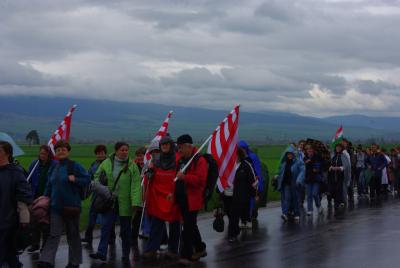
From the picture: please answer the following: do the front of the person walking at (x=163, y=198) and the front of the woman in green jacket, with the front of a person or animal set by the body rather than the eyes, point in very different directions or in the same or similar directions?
same or similar directions

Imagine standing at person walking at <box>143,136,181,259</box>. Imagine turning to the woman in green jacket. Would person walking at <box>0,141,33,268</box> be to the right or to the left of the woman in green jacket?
left

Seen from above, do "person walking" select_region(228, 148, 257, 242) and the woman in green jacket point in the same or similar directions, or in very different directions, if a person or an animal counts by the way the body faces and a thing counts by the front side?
same or similar directions

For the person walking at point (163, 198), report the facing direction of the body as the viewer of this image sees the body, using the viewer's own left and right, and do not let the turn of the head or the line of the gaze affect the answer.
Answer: facing the viewer and to the left of the viewer

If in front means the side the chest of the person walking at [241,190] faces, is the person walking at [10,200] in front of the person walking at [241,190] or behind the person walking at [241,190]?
in front

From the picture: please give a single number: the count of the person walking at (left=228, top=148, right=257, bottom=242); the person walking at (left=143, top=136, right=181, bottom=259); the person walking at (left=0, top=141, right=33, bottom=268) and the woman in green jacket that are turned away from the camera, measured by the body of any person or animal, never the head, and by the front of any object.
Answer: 0

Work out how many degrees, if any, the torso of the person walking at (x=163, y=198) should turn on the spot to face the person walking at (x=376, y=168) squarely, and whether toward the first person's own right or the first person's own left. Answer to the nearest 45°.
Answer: approximately 180°

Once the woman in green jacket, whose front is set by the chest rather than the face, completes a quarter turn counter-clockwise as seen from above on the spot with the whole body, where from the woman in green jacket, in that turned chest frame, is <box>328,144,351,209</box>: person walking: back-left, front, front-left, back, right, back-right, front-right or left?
left

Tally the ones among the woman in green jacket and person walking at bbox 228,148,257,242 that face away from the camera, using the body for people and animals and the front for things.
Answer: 0

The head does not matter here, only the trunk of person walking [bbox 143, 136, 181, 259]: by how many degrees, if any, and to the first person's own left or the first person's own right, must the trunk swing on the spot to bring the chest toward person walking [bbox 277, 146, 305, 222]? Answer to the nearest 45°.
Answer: approximately 180°
